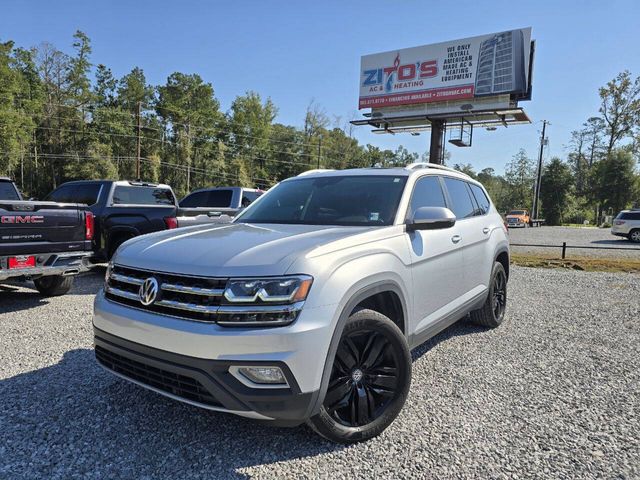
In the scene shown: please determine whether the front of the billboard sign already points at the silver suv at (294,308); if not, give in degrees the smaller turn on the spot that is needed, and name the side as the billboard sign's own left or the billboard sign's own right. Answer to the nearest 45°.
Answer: approximately 45° to the billboard sign's own left

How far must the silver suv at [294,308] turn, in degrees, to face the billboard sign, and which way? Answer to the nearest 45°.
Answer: approximately 135° to its right

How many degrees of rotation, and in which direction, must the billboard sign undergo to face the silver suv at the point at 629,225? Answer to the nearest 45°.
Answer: approximately 135° to its left

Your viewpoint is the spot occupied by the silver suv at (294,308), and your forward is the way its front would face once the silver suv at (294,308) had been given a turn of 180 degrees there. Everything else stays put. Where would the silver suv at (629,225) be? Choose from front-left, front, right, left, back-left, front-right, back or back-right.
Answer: front

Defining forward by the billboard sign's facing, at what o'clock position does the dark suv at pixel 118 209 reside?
The dark suv is roughly at 11 o'clock from the billboard sign.

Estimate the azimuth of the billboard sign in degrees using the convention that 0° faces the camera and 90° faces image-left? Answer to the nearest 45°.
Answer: approximately 45°

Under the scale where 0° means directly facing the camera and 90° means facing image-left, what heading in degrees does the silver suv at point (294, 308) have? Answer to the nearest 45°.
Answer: approximately 45°

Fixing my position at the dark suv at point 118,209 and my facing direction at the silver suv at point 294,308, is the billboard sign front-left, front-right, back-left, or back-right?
back-left
